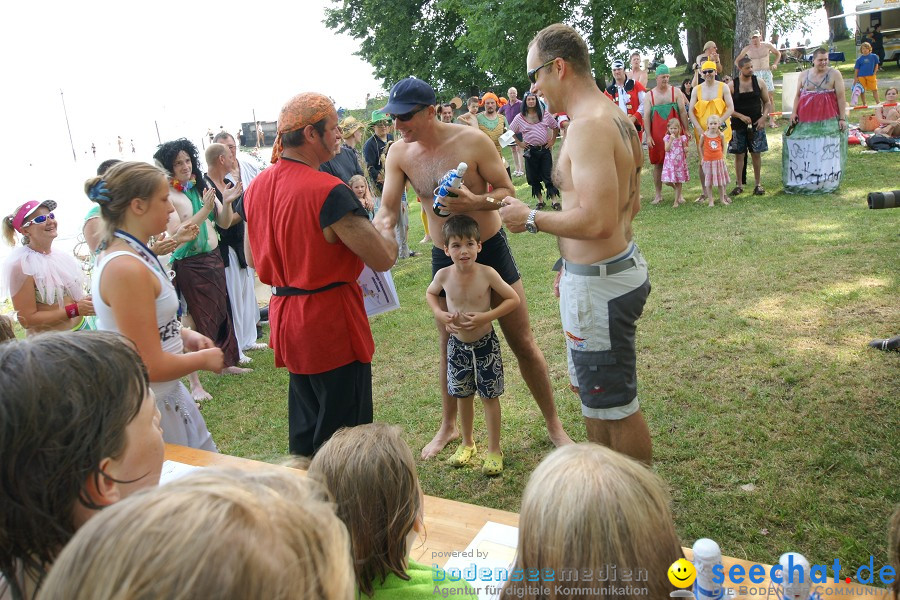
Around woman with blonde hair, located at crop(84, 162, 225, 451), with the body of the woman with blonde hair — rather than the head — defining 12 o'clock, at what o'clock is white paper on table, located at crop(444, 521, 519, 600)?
The white paper on table is roughly at 2 o'clock from the woman with blonde hair.

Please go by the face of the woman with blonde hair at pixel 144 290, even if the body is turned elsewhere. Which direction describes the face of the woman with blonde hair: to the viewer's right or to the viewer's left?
to the viewer's right

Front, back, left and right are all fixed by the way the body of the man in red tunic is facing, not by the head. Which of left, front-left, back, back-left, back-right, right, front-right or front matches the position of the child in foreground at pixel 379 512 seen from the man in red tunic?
back-right

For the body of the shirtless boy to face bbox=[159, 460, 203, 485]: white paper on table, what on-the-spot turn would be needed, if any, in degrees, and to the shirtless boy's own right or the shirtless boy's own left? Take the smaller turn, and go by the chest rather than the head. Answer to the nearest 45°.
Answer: approximately 45° to the shirtless boy's own right

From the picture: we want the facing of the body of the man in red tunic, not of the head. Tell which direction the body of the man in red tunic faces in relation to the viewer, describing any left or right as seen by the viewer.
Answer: facing away from the viewer and to the right of the viewer

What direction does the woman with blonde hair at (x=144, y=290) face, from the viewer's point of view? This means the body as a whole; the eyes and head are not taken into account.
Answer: to the viewer's right

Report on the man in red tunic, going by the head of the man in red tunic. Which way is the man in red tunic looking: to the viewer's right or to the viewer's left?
to the viewer's right

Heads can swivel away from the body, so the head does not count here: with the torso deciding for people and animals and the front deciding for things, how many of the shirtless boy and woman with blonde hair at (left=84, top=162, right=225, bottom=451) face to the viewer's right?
1

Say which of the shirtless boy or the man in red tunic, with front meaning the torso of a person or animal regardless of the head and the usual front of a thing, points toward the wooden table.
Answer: the shirtless boy

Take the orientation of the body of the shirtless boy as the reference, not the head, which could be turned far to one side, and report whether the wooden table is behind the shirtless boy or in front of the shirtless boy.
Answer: in front
